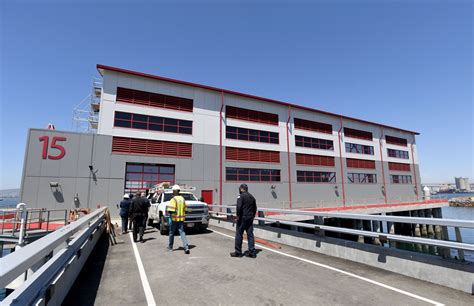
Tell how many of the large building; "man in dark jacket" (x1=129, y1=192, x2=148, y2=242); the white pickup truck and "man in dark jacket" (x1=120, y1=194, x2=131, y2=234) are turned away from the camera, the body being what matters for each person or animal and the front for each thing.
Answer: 2

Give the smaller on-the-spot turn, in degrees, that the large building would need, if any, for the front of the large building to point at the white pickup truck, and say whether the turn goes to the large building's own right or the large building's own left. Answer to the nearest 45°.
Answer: approximately 45° to the large building's own right

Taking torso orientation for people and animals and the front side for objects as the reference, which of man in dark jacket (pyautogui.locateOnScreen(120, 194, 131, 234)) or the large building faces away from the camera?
the man in dark jacket

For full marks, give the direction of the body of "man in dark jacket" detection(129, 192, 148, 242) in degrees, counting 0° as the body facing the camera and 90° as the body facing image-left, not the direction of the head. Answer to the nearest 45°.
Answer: approximately 180°

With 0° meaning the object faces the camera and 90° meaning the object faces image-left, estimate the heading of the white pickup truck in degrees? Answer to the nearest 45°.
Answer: approximately 315°

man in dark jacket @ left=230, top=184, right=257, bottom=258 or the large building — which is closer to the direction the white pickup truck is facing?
the man in dark jacket

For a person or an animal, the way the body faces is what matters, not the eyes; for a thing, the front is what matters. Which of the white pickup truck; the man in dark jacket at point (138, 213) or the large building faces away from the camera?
the man in dark jacket

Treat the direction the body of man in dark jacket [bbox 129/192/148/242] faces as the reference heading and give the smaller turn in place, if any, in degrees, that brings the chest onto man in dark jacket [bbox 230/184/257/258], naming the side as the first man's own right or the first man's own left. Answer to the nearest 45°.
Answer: approximately 135° to the first man's own right

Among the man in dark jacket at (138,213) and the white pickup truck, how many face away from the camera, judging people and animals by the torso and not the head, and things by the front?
1

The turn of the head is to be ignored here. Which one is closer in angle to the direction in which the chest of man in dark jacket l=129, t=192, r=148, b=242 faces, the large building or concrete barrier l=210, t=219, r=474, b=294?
the large building

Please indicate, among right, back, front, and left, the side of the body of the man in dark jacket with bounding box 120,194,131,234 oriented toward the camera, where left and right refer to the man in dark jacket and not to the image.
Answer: back
